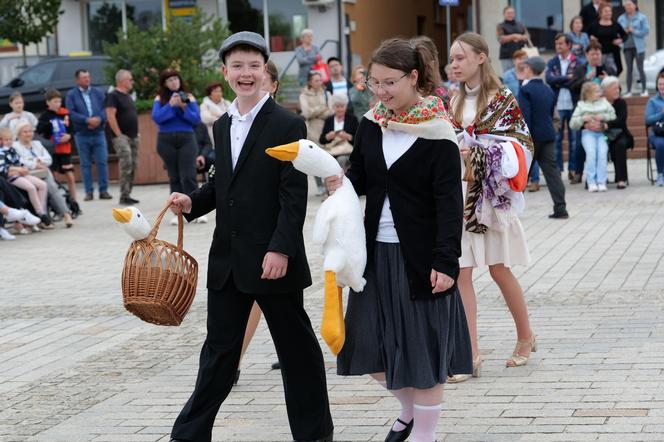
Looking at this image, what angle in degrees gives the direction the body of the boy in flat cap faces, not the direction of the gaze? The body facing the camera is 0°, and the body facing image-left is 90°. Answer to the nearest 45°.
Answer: approximately 45°

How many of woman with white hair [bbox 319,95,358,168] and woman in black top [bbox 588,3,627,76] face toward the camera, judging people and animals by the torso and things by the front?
2

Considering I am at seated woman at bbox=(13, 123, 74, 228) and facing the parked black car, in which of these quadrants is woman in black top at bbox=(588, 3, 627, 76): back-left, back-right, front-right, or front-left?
front-right

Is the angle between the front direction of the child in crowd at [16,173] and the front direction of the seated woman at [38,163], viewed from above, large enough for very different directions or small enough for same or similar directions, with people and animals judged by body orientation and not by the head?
same or similar directions

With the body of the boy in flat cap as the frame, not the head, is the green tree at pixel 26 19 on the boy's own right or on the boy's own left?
on the boy's own right

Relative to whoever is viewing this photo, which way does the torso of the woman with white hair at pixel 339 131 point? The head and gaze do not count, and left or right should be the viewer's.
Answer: facing the viewer

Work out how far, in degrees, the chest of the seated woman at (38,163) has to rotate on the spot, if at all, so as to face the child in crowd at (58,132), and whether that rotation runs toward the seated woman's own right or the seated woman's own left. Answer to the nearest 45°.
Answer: approximately 135° to the seated woman's own left

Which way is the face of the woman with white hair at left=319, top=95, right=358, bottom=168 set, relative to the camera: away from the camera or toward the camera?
toward the camera

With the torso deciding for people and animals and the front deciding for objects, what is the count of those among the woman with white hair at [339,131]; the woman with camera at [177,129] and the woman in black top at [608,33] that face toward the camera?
3

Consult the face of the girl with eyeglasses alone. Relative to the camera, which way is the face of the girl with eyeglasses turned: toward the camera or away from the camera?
toward the camera

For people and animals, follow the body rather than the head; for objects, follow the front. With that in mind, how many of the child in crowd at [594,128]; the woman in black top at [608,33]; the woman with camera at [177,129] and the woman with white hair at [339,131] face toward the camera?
4

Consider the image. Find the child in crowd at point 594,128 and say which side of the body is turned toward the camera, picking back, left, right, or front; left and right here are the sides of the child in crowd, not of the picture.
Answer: front

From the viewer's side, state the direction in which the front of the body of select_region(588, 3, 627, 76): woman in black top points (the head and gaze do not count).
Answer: toward the camera
